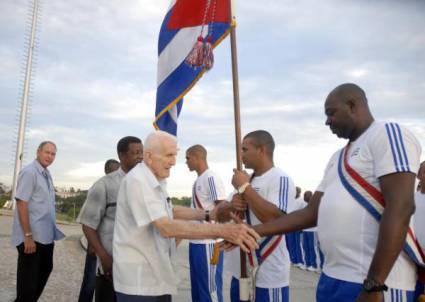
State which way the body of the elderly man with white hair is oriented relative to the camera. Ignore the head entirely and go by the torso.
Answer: to the viewer's right

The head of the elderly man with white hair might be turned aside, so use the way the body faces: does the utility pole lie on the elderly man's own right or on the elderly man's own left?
on the elderly man's own left
